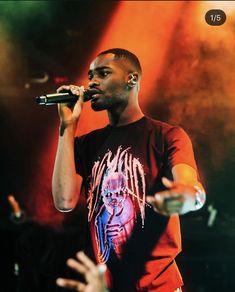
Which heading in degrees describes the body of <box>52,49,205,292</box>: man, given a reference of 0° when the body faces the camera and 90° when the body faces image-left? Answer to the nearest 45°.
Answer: approximately 45°
